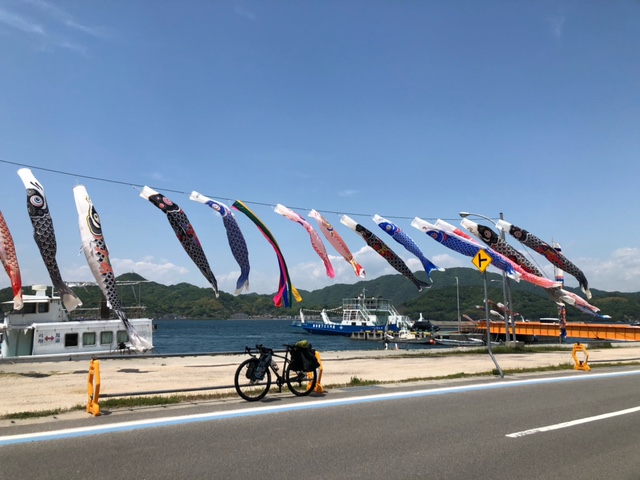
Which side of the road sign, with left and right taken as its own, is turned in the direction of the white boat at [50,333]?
right

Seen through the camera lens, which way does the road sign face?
facing the viewer

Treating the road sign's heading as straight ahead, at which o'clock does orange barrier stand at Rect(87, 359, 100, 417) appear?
The orange barrier stand is roughly at 1 o'clock from the road sign.

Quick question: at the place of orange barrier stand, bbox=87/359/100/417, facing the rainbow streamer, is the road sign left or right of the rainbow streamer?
right

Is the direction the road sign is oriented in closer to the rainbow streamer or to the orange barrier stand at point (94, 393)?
the orange barrier stand

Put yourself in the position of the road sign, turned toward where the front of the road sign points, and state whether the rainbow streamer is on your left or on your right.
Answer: on your right

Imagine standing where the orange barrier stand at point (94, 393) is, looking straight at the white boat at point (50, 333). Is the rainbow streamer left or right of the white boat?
right
